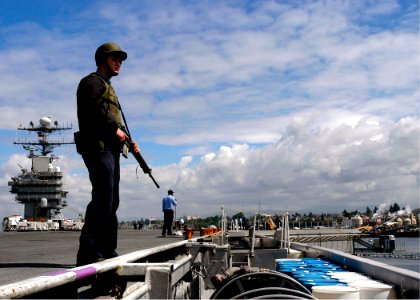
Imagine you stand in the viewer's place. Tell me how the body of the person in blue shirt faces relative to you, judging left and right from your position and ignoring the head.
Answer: facing away from the viewer and to the right of the viewer

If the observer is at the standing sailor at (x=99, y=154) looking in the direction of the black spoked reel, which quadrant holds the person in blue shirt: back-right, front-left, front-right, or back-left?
back-left

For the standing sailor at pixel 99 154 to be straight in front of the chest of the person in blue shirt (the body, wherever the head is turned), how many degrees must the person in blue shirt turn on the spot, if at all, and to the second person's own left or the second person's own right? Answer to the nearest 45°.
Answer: approximately 135° to the second person's own right

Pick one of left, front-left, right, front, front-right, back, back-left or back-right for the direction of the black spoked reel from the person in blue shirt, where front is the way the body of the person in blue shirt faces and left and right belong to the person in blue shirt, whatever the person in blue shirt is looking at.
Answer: back-right
